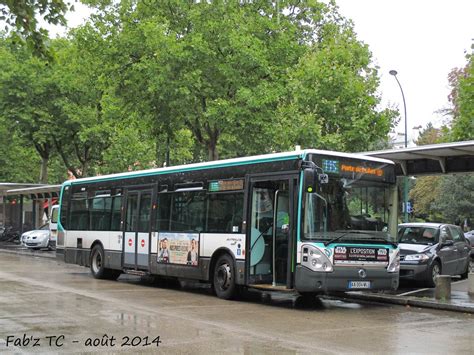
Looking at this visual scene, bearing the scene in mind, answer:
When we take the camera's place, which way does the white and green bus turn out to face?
facing the viewer and to the right of the viewer

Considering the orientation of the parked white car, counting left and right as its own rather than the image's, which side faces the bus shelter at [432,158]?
left

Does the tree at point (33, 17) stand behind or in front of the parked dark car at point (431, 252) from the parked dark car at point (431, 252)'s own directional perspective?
in front

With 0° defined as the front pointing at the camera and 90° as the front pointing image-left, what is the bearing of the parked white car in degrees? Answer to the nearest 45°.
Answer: approximately 45°

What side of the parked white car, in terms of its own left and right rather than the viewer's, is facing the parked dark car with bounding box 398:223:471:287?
left

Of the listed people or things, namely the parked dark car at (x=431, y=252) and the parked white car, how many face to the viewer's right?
0

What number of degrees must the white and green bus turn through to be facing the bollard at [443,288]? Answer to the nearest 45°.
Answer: approximately 45° to its left

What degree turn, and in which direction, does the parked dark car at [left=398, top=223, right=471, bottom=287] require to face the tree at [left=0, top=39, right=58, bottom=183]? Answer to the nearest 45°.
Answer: approximately 90° to its right

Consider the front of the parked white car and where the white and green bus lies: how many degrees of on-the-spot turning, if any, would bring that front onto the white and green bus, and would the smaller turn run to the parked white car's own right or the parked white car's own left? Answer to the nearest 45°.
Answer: approximately 45° to the parked white car's own left

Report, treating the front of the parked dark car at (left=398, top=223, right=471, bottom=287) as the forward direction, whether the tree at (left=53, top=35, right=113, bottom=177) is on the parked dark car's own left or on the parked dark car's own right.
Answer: on the parked dark car's own right

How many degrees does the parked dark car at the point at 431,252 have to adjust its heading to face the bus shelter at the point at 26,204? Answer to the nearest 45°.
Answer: approximately 90° to its right

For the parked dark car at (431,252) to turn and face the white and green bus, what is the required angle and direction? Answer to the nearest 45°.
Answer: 0° — it already faces it

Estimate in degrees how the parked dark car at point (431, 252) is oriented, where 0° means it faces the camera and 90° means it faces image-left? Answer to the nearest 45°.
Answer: approximately 45°

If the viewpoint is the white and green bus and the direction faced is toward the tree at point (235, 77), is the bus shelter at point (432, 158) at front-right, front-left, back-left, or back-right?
front-right

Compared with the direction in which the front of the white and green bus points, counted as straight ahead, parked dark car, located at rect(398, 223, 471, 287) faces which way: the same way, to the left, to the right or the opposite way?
to the right
